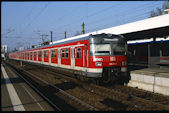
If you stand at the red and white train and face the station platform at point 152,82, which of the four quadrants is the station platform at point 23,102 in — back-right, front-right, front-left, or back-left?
front-right

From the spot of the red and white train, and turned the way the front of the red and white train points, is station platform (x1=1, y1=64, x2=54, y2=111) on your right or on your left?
on your right

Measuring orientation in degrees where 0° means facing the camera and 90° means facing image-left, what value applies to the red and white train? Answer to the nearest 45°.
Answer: approximately 315°

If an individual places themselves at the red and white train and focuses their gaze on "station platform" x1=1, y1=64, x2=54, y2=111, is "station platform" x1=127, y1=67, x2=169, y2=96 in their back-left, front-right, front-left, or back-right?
front-left
